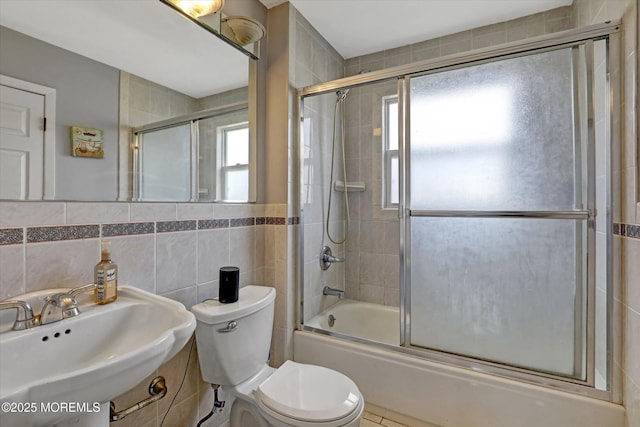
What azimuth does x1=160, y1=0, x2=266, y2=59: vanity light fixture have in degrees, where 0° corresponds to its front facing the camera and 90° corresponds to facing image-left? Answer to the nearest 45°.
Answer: approximately 315°

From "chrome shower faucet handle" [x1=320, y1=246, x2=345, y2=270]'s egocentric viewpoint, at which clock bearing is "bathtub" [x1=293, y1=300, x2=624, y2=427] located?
The bathtub is roughly at 12 o'clock from the chrome shower faucet handle.

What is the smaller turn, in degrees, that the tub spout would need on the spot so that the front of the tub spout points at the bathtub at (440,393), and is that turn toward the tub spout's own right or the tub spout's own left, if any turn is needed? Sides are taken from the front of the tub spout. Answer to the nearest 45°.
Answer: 0° — it already faces it

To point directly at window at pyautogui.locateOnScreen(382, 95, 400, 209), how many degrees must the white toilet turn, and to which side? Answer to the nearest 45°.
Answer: approximately 90° to its left

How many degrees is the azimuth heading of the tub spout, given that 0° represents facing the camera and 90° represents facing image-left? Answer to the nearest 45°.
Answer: approximately 315°

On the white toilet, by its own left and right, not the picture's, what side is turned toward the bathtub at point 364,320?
left
